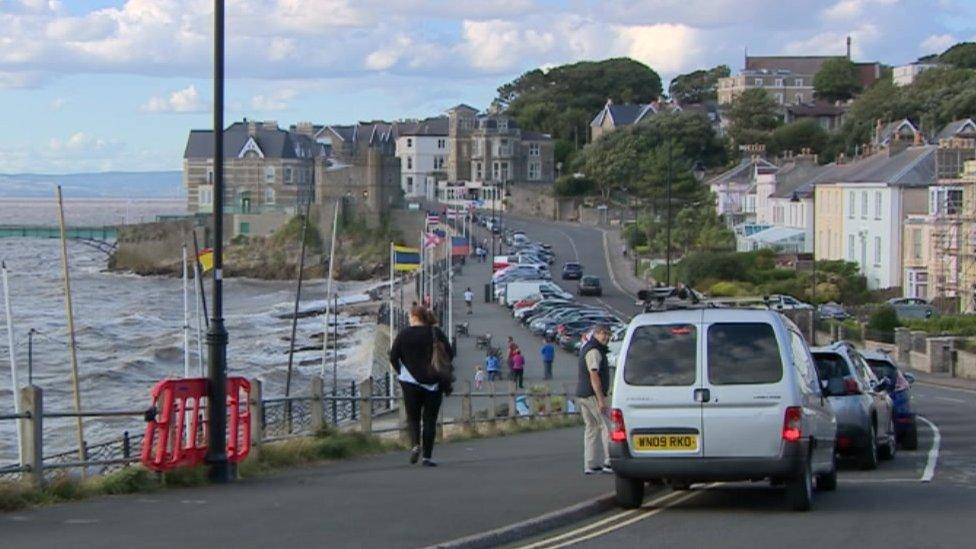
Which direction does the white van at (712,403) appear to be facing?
away from the camera

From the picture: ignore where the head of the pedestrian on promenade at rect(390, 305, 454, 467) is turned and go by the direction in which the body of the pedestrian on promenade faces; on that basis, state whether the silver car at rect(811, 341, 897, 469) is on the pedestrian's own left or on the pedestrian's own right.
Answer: on the pedestrian's own right

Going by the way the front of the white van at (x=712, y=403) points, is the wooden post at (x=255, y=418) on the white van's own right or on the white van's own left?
on the white van's own left

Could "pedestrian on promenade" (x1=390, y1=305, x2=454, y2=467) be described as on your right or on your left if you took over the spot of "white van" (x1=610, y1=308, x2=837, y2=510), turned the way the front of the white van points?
on your left

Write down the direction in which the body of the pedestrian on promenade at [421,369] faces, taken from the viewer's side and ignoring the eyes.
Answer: away from the camera

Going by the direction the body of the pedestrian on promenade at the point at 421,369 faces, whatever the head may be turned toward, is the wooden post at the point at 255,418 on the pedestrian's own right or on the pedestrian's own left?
on the pedestrian's own left

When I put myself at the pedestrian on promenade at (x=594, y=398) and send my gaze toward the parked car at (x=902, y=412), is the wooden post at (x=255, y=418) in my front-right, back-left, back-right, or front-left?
back-left

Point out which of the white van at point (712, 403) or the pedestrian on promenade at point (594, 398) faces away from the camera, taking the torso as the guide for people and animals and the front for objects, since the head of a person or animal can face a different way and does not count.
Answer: the white van

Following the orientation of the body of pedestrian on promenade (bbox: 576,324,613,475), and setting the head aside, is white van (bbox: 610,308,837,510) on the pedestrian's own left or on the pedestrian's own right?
on the pedestrian's own right
